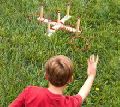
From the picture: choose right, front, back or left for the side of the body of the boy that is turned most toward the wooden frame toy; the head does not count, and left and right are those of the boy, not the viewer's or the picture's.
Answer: front

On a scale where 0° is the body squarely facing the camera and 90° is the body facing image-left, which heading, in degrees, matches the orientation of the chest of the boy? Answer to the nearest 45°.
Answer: approximately 180°

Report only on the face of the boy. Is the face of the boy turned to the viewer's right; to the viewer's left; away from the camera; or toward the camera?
away from the camera
